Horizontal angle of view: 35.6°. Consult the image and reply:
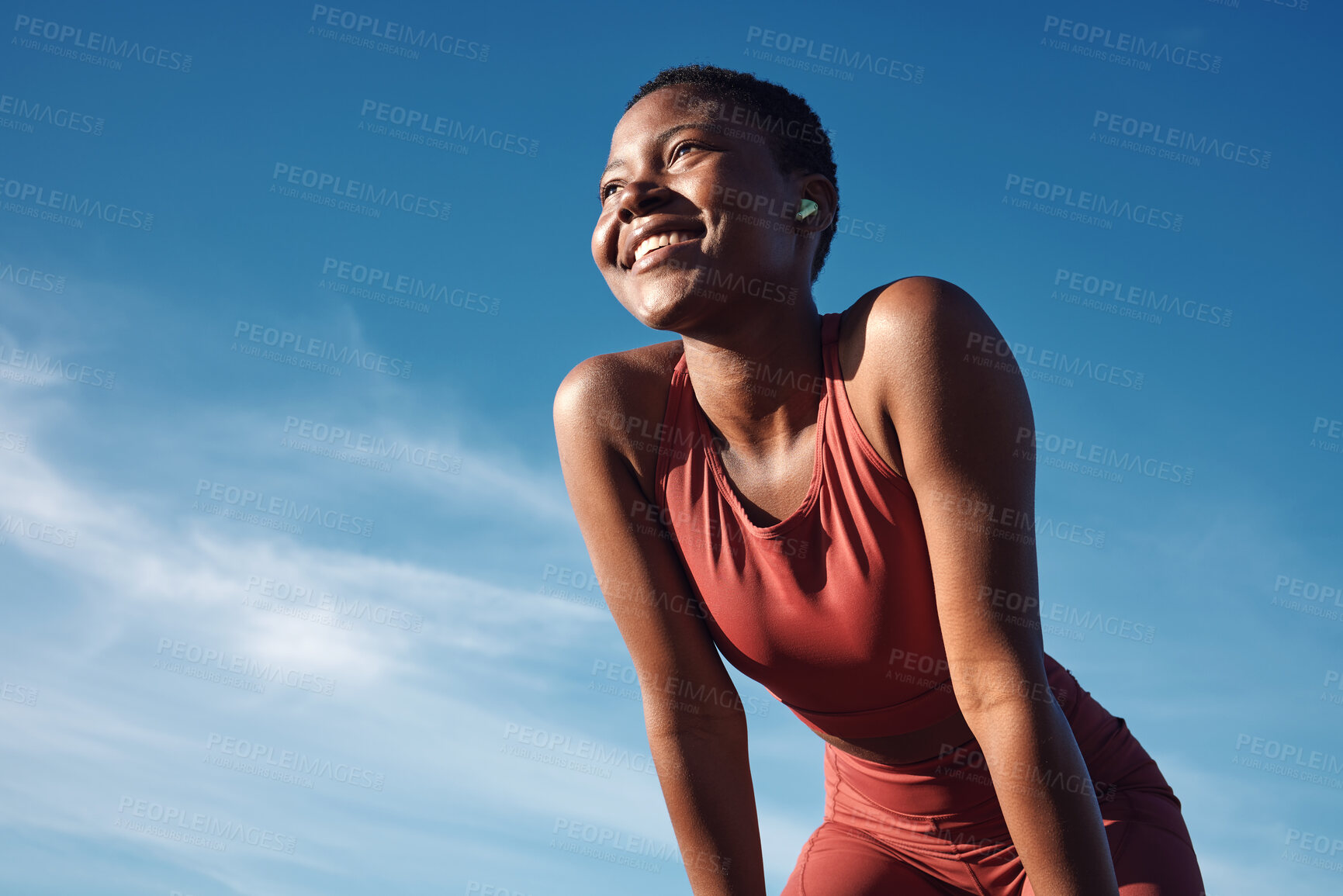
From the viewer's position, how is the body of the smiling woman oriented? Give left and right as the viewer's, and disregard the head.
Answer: facing the viewer and to the left of the viewer
